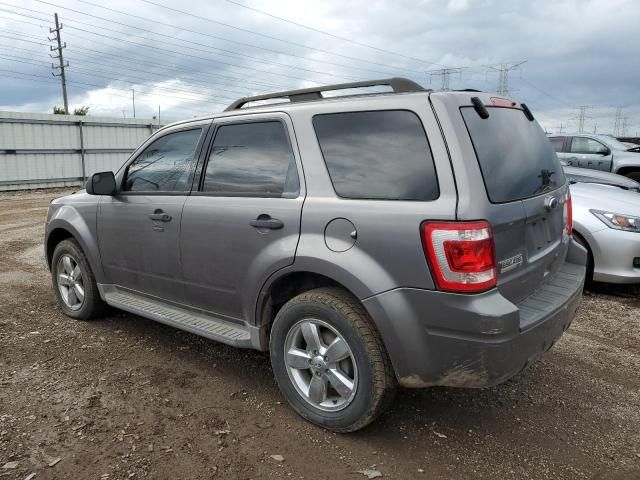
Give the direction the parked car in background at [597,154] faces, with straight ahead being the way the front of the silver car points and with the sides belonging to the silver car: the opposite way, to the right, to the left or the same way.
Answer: the same way

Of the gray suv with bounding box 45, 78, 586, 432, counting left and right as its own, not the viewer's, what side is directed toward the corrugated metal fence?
front

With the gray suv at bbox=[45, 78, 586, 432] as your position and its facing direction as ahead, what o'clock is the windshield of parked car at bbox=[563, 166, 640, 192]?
The windshield of parked car is roughly at 3 o'clock from the gray suv.

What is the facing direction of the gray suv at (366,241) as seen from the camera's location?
facing away from the viewer and to the left of the viewer

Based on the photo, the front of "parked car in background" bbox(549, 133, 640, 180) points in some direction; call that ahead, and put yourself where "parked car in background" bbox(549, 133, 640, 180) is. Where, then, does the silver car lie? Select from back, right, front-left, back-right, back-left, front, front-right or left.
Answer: front-right

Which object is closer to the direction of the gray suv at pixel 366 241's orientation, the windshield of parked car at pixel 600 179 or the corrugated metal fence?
the corrugated metal fence

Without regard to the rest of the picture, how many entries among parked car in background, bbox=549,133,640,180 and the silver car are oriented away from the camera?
0

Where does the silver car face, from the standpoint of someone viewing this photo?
facing the viewer and to the right of the viewer

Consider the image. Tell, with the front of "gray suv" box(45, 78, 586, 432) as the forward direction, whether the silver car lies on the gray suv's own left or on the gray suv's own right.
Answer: on the gray suv's own right

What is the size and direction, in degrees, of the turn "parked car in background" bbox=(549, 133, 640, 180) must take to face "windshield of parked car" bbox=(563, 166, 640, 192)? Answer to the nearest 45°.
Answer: approximately 45° to its right
